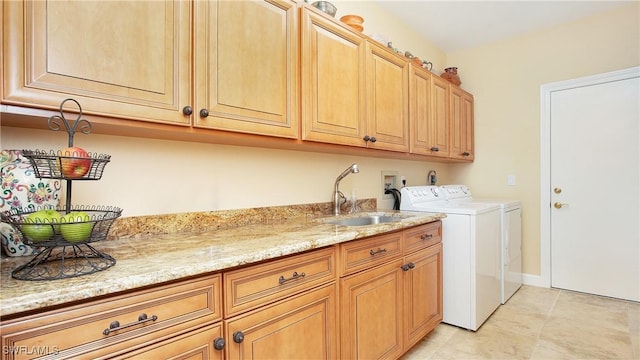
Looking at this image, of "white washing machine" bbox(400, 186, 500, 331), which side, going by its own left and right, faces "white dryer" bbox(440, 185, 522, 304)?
left

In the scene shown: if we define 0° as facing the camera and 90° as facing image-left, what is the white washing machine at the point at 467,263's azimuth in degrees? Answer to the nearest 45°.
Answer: approximately 315°

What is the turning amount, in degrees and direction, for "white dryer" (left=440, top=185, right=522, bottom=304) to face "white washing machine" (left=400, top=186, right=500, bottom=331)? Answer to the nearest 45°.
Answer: approximately 45° to its right

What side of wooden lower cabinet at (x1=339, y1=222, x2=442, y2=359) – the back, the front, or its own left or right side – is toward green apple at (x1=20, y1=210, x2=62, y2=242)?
right

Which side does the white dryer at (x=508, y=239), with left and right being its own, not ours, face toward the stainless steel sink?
right

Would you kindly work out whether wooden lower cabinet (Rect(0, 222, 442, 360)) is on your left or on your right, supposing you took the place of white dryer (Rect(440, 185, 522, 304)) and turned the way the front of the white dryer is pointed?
on your right

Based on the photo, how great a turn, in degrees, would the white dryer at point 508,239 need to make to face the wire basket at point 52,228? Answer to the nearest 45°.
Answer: approximately 45° to its right

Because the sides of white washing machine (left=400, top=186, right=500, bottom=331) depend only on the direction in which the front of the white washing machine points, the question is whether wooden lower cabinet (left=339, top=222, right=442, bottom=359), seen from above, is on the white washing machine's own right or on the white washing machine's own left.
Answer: on the white washing machine's own right

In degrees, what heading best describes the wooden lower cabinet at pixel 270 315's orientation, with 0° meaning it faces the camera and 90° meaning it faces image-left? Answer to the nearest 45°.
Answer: approximately 315°

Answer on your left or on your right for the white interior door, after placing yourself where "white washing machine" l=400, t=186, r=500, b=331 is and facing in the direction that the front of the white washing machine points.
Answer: on your left

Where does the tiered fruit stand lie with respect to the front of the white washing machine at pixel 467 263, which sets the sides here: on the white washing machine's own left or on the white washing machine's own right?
on the white washing machine's own right

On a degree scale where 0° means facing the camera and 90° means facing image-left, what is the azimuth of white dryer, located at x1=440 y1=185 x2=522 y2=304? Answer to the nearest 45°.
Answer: approximately 315°
